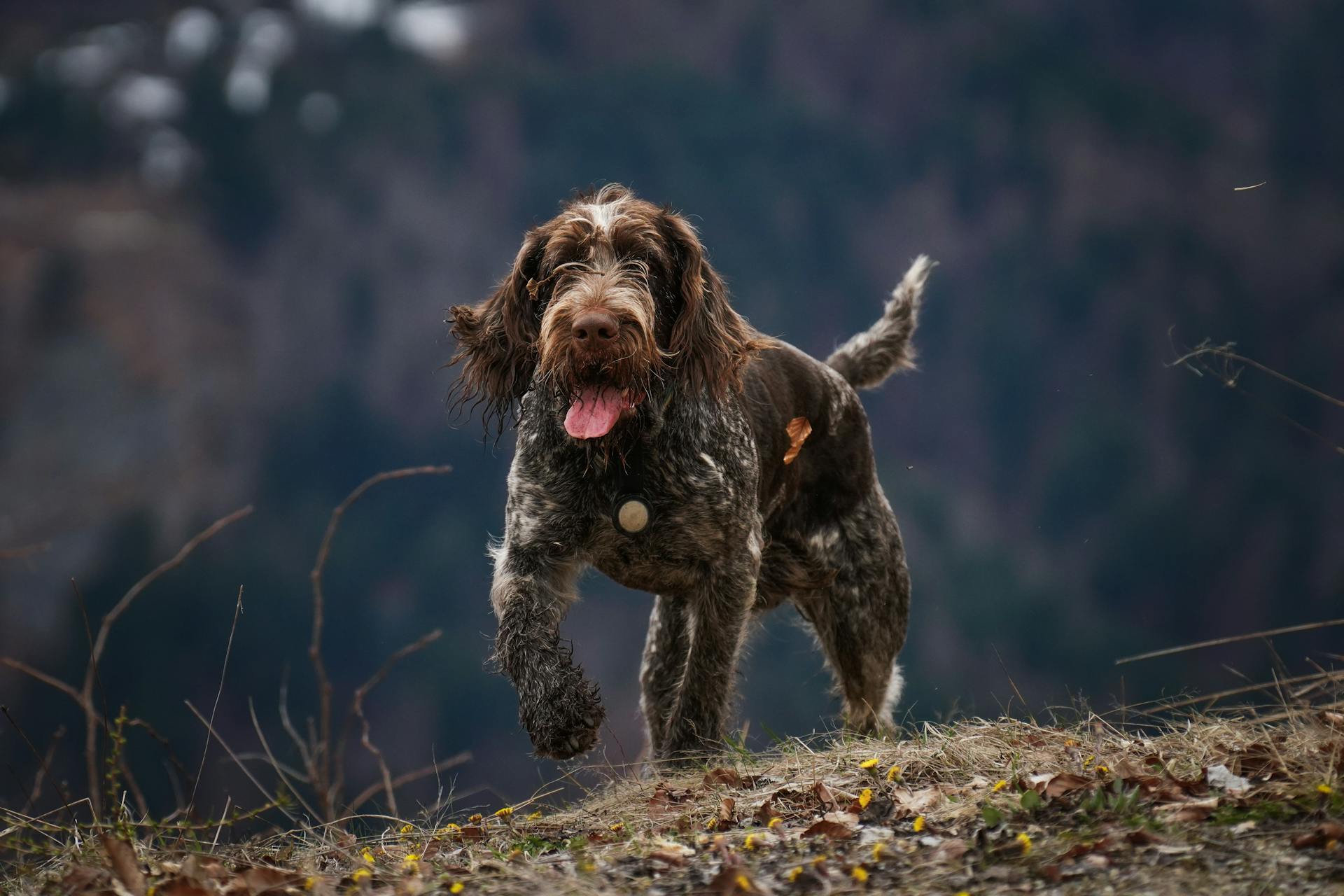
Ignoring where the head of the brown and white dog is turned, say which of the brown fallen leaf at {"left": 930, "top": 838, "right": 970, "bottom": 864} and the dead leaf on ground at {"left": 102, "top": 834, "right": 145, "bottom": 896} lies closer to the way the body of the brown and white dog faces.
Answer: the dead leaf on ground

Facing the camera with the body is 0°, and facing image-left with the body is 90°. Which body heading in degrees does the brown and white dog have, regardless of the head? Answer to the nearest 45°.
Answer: approximately 45°

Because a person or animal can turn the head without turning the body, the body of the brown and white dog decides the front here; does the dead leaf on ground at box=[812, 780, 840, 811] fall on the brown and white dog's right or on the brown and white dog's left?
on the brown and white dog's left

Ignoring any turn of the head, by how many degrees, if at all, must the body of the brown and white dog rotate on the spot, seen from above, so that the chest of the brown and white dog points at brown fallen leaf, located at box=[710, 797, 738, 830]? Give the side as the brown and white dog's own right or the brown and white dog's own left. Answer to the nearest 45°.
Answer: approximately 45° to the brown and white dog's own left

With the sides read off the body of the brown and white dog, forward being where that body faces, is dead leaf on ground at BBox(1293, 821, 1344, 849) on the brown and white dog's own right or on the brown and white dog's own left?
on the brown and white dog's own left

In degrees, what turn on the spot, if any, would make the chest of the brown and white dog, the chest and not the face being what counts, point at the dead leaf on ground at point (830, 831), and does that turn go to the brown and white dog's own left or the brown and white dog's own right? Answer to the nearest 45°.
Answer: approximately 45° to the brown and white dog's own left
